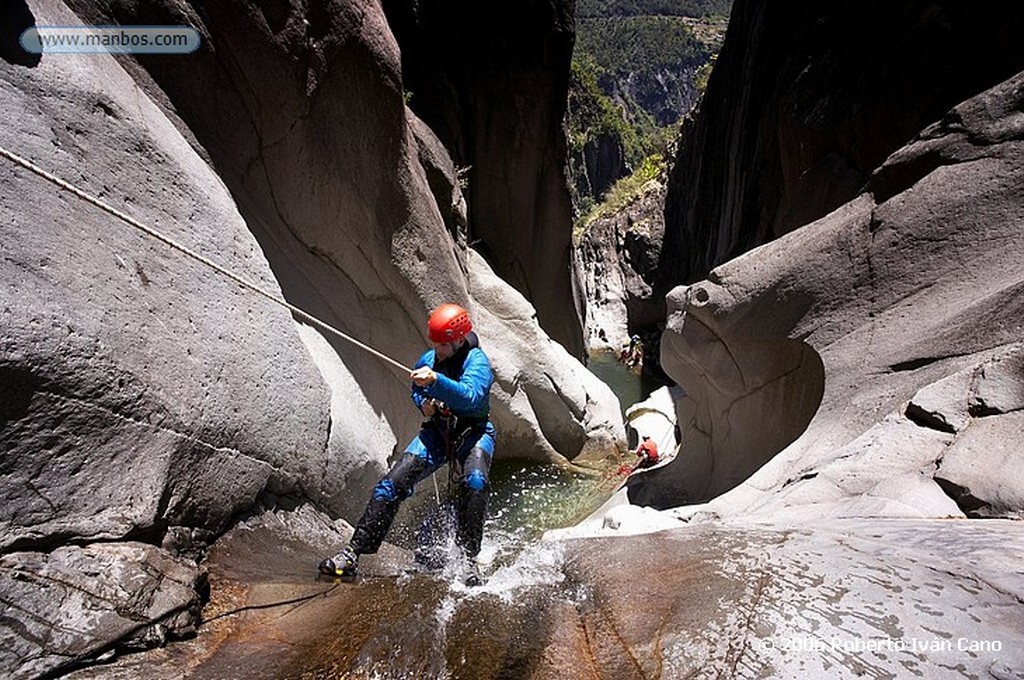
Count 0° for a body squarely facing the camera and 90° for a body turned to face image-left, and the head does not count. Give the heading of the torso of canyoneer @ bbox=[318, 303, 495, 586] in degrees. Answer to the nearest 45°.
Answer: approximately 45°

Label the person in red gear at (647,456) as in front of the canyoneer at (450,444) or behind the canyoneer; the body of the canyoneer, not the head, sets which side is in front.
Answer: behind

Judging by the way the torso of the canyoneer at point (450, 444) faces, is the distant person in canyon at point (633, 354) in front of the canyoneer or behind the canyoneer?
behind
